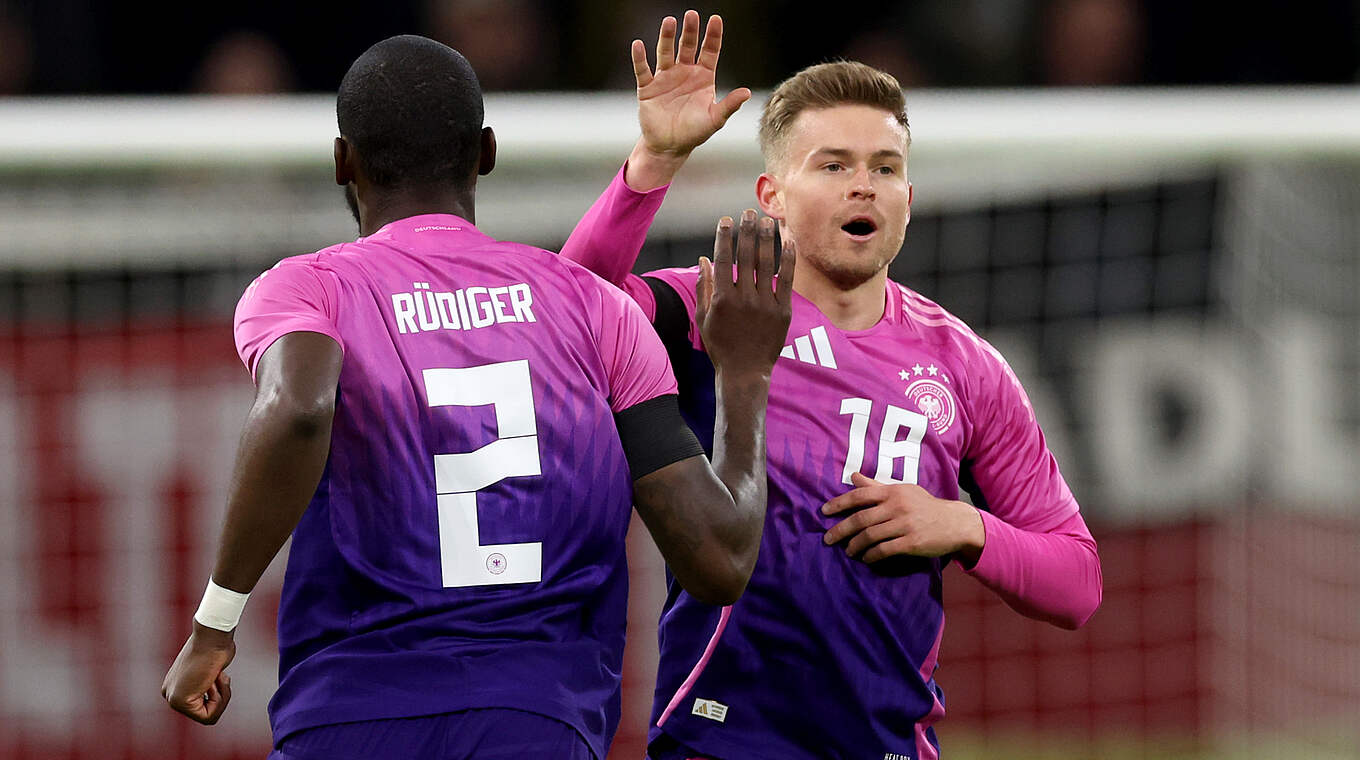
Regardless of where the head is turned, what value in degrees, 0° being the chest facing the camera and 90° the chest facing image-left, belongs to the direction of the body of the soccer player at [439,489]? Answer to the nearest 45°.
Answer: approximately 180°
